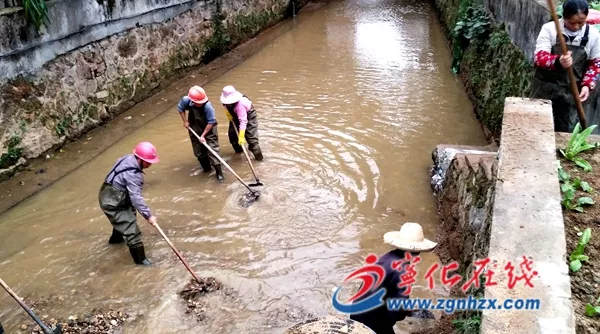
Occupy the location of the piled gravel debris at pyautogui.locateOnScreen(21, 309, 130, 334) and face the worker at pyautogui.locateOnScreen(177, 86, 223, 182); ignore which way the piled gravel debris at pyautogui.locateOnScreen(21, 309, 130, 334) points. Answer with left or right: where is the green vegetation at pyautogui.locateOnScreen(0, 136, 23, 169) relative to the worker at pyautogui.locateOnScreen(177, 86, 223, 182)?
left

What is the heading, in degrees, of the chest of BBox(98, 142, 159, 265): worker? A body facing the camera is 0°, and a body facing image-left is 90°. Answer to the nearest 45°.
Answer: approximately 270°

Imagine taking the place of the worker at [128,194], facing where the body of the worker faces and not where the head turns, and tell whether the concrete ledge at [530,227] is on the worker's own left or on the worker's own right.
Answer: on the worker's own right

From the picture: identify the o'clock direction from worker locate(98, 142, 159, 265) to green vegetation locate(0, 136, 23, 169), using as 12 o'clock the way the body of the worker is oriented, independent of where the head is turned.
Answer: The green vegetation is roughly at 8 o'clock from the worker.

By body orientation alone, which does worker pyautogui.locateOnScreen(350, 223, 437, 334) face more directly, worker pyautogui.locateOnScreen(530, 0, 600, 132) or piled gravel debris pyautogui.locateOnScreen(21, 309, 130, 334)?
the worker

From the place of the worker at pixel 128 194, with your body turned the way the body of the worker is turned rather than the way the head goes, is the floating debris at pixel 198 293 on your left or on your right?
on your right

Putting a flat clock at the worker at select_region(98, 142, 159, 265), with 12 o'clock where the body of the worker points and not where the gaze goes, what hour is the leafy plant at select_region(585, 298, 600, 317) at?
The leafy plant is roughly at 2 o'clock from the worker.
